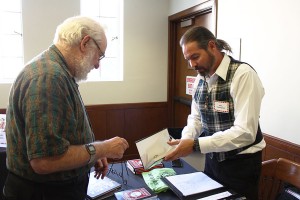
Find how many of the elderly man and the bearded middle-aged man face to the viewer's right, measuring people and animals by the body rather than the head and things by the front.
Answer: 1

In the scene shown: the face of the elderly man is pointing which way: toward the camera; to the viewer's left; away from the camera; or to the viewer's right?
to the viewer's right

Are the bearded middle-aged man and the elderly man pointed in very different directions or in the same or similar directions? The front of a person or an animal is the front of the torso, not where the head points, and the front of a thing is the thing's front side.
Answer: very different directions

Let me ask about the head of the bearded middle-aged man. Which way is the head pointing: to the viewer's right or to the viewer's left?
to the viewer's left

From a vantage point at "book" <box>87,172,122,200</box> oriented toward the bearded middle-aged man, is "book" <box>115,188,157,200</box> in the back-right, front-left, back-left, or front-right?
front-right

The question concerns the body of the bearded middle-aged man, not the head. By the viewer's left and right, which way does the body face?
facing the viewer and to the left of the viewer

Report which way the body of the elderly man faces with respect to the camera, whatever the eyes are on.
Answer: to the viewer's right

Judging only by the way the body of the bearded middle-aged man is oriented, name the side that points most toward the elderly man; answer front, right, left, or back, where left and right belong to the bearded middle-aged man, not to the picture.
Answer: front

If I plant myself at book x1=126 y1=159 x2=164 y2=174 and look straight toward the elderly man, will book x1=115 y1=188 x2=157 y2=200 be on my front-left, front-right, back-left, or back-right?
front-left
